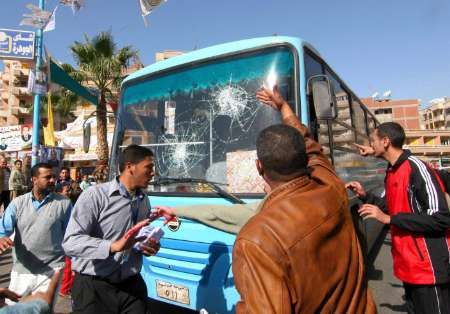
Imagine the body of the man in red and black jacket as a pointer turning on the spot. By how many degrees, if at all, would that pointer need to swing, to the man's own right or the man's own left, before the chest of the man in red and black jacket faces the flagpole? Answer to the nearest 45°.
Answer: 0° — they already face it

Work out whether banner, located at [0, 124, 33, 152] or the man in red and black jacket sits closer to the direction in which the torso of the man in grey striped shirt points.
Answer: the man in red and black jacket

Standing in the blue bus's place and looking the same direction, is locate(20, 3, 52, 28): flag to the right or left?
on its right

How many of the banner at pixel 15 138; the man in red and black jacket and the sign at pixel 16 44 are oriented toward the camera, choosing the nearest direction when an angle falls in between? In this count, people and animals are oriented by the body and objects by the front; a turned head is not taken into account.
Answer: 2

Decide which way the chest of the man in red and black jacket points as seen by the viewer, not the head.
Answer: to the viewer's left

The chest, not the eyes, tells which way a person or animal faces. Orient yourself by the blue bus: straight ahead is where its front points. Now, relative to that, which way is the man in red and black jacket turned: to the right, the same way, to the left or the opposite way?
to the right

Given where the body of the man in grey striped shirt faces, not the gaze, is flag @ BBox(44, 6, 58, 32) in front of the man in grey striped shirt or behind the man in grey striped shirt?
behind

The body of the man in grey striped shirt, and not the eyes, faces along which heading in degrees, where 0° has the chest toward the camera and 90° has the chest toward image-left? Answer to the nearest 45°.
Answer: approximately 315°

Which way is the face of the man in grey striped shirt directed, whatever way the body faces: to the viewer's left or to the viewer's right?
to the viewer's right

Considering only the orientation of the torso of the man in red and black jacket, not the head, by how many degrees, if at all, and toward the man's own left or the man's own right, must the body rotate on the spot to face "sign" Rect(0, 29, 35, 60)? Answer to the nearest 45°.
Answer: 0° — they already face it
